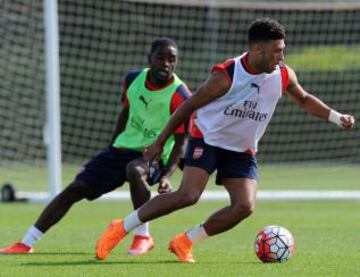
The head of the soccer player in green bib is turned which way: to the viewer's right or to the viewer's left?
to the viewer's right

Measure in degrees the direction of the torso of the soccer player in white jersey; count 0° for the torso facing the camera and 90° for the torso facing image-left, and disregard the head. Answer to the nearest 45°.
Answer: approximately 315°

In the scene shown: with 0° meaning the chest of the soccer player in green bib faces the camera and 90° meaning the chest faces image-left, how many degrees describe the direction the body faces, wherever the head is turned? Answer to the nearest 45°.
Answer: approximately 0°

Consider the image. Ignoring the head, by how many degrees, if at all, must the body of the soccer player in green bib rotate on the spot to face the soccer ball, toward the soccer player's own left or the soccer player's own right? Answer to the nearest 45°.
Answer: approximately 45° to the soccer player's own left

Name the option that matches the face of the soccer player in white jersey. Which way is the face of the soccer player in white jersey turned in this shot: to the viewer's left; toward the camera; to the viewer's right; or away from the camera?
to the viewer's right
